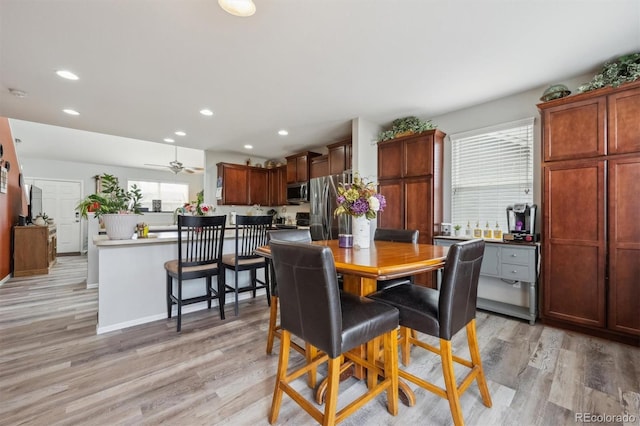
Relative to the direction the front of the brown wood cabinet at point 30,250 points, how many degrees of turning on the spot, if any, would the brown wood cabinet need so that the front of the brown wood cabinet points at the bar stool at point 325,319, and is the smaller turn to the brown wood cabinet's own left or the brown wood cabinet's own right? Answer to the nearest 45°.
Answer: approximately 90° to the brown wood cabinet's own right

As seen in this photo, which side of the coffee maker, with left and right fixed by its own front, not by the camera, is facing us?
front

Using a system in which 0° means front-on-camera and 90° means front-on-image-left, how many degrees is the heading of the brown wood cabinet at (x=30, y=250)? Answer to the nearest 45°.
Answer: approximately 270°

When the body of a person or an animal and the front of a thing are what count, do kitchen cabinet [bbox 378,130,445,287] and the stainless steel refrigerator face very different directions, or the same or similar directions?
same or similar directions

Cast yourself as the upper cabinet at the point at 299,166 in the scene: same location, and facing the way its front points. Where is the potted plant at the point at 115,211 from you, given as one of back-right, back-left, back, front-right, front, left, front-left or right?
front

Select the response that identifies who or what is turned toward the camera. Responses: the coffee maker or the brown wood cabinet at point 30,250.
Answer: the coffee maker

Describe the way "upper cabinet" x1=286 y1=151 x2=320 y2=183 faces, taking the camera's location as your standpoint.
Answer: facing the viewer and to the left of the viewer

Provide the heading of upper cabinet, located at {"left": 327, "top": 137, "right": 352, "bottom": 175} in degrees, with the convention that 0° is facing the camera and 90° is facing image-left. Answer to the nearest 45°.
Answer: approximately 45°

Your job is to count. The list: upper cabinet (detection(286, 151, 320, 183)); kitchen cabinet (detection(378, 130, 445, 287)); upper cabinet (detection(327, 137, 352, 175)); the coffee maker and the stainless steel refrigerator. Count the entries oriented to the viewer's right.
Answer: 0

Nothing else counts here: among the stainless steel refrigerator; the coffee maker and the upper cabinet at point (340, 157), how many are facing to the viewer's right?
0

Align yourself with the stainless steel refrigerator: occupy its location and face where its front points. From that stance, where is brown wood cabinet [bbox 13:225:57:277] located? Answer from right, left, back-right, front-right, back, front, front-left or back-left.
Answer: front-right

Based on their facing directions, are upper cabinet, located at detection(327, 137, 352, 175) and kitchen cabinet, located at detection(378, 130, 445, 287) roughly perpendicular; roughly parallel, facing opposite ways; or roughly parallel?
roughly parallel

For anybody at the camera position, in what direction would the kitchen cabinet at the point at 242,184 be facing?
facing the viewer and to the right of the viewer

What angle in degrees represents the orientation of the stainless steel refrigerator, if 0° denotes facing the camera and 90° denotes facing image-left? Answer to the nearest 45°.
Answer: approximately 45°

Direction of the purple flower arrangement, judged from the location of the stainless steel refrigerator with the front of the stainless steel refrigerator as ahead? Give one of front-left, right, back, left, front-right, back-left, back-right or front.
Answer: front-left

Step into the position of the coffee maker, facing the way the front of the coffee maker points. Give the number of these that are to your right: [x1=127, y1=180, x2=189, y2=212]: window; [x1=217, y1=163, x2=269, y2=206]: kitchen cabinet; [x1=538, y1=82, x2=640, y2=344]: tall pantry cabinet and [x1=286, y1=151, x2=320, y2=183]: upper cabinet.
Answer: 3

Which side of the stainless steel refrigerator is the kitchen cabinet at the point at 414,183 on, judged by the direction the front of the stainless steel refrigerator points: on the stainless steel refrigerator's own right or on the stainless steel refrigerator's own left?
on the stainless steel refrigerator's own left

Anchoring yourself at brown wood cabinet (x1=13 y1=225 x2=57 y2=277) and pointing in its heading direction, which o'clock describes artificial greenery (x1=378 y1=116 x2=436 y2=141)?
The artificial greenery is roughly at 2 o'clock from the brown wood cabinet.

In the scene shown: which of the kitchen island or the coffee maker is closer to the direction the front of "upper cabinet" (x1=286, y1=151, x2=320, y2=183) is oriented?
the kitchen island

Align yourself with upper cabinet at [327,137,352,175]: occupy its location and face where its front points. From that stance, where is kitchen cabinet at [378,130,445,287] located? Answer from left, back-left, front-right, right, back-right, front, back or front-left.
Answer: left

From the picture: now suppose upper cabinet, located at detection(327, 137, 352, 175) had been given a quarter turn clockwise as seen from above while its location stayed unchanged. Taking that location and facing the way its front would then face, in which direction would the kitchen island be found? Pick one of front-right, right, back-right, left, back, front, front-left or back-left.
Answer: left
